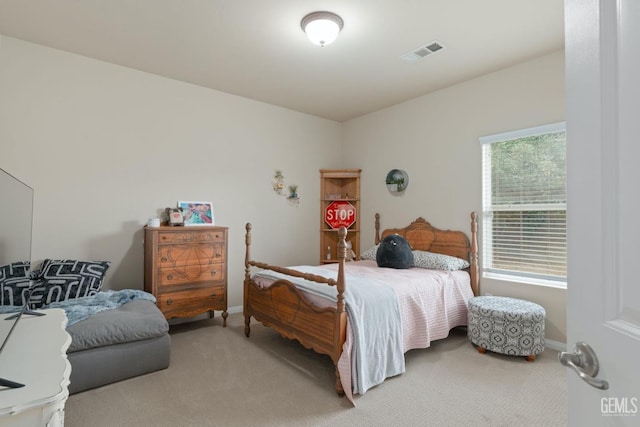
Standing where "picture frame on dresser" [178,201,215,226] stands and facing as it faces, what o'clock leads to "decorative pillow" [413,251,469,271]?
The decorative pillow is roughly at 10 o'clock from the picture frame on dresser.

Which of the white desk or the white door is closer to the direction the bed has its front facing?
the white desk

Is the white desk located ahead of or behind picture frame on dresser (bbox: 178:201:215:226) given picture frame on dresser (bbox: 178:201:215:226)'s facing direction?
ahead

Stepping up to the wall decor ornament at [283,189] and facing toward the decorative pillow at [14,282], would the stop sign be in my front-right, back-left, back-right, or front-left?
back-left

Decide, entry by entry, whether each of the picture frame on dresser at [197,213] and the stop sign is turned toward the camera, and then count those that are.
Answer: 2

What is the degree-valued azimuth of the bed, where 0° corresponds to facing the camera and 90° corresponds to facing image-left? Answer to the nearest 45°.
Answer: approximately 45°

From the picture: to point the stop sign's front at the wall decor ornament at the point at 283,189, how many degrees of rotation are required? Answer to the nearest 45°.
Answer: approximately 45° to its right

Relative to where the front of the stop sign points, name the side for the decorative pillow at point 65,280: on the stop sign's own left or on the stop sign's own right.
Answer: on the stop sign's own right

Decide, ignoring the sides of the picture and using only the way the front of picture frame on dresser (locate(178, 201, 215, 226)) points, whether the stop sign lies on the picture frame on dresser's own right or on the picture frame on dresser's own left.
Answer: on the picture frame on dresser's own left

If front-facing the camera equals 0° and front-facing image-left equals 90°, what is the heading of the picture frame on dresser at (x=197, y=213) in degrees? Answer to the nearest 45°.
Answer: approximately 0°
